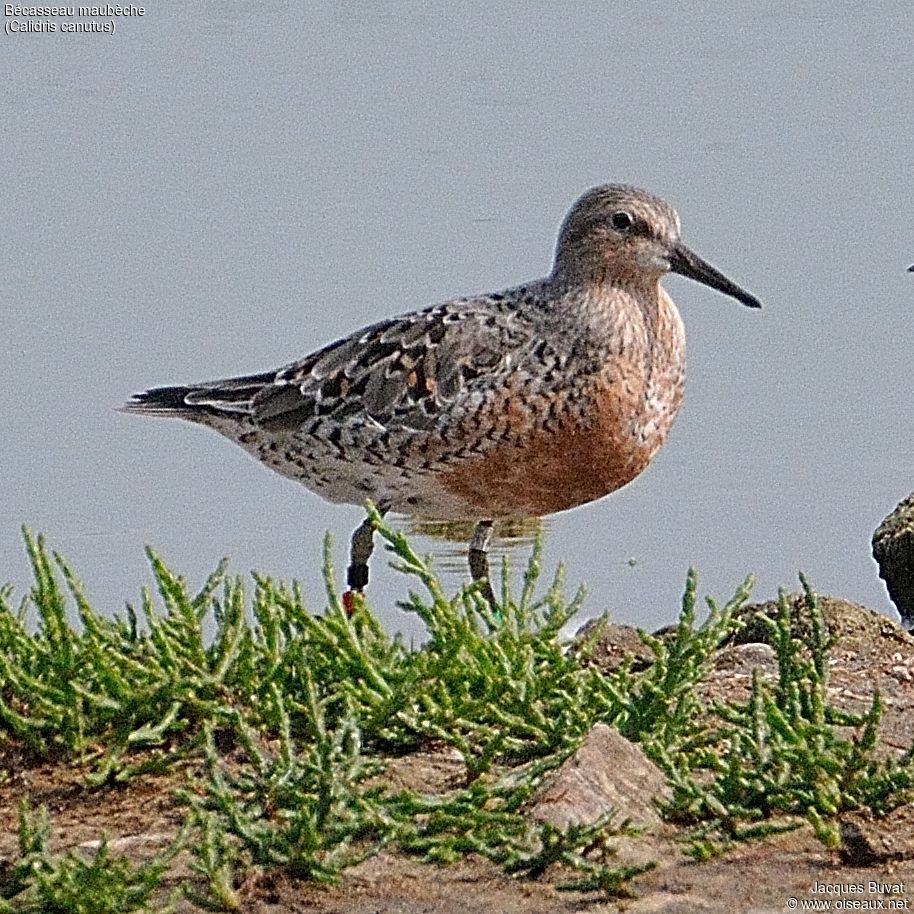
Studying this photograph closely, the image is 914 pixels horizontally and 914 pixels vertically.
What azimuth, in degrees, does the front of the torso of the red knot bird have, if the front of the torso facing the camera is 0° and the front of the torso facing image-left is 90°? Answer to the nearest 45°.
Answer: approximately 270°
